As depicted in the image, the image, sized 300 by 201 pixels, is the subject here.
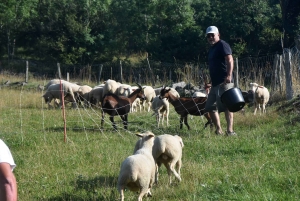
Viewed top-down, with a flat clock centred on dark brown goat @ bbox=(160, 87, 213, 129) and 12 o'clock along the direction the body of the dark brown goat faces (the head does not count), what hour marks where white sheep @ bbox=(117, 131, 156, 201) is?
The white sheep is roughly at 9 o'clock from the dark brown goat.

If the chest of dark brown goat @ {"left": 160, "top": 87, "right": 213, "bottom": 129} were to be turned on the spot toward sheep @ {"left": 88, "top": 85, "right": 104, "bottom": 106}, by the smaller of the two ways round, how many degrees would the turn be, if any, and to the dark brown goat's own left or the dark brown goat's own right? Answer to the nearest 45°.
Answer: approximately 45° to the dark brown goat's own right

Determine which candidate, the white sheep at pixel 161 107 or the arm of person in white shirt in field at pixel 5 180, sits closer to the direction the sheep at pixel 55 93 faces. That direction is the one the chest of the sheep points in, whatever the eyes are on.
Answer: the arm of person in white shirt in field

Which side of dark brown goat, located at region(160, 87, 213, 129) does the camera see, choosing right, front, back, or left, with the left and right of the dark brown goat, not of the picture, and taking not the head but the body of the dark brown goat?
left

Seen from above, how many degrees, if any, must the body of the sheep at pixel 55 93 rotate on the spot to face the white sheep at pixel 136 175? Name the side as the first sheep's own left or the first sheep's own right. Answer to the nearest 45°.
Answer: approximately 90° to the first sheep's own left

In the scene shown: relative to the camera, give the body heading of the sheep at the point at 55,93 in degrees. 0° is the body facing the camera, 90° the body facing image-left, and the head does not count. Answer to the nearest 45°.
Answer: approximately 90°

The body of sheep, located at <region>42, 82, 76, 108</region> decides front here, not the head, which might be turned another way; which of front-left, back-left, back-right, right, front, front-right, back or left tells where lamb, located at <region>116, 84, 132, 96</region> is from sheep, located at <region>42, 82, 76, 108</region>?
back-left

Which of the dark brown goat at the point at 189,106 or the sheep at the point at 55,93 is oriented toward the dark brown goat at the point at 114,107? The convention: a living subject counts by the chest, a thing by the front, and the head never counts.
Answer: the dark brown goat at the point at 189,106
